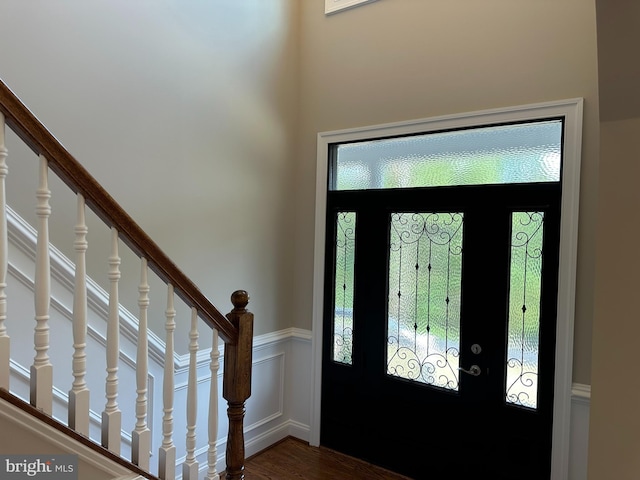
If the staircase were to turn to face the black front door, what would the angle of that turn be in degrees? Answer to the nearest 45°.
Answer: approximately 45° to its right

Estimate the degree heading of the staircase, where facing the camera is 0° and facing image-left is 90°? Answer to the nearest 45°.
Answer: approximately 225°
